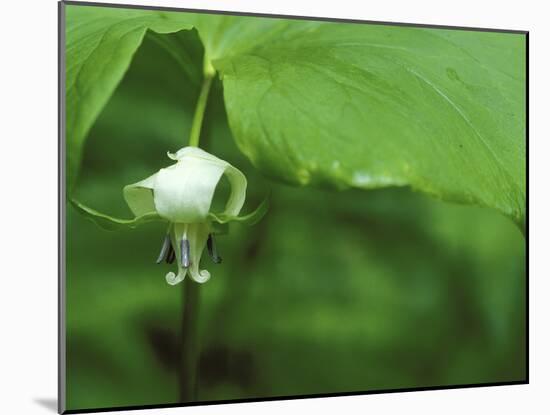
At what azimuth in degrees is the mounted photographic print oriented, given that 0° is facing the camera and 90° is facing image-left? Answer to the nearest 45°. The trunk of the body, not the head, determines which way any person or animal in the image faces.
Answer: approximately 315°
